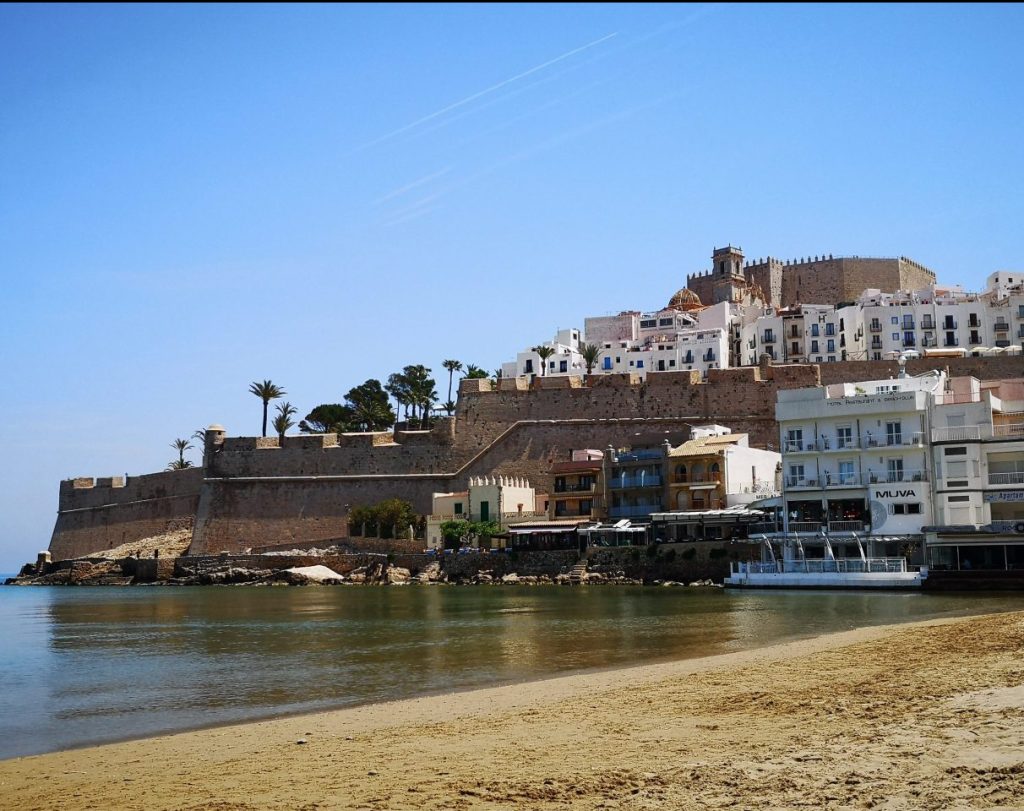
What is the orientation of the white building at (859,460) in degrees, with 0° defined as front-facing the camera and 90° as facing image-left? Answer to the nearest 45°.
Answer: approximately 0°

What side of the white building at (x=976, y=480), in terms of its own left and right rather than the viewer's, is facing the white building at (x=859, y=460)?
right

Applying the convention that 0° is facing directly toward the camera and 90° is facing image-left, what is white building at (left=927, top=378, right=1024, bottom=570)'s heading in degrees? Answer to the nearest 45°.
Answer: approximately 0°

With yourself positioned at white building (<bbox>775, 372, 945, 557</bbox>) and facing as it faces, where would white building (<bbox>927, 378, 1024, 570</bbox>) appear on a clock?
white building (<bbox>927, 378, 1024, 570</bbox>) is roughly at 10 o'clock from white building (<bbox>775, 372, 945, 557</bbox>).

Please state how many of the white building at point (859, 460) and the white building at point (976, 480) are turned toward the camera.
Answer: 2
